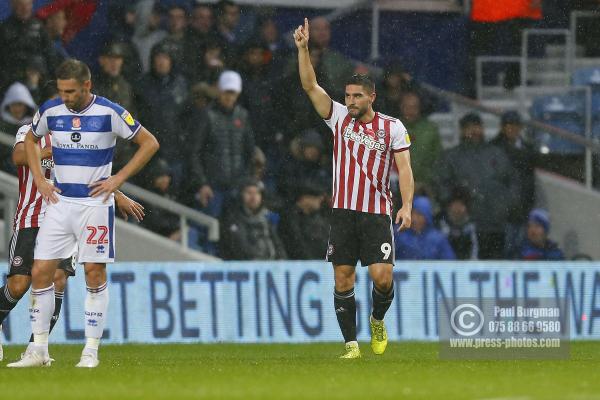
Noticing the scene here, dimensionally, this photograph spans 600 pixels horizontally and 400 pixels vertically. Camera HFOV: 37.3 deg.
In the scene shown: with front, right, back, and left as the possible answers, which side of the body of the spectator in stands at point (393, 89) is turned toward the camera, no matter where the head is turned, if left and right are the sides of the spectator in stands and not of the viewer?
front

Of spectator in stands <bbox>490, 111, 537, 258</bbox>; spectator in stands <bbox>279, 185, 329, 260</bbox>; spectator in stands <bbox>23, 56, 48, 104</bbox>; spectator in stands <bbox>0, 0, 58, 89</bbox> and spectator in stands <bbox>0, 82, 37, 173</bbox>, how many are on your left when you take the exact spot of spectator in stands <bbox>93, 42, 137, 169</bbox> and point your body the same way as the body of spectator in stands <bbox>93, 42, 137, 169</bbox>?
2

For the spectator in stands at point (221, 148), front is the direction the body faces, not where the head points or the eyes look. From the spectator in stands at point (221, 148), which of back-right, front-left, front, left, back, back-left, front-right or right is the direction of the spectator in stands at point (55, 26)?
right

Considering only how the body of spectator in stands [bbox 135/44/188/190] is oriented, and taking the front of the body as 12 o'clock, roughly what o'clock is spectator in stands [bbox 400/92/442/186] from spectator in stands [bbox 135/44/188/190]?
spectator in stands [bbox 400/92/442/186] is roughly at 9 o'clock from spectator in stands [bbox 135/44/188/190].

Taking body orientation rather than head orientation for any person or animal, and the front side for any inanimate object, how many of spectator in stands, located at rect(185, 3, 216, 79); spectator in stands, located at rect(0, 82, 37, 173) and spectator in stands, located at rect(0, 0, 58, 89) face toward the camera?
3
